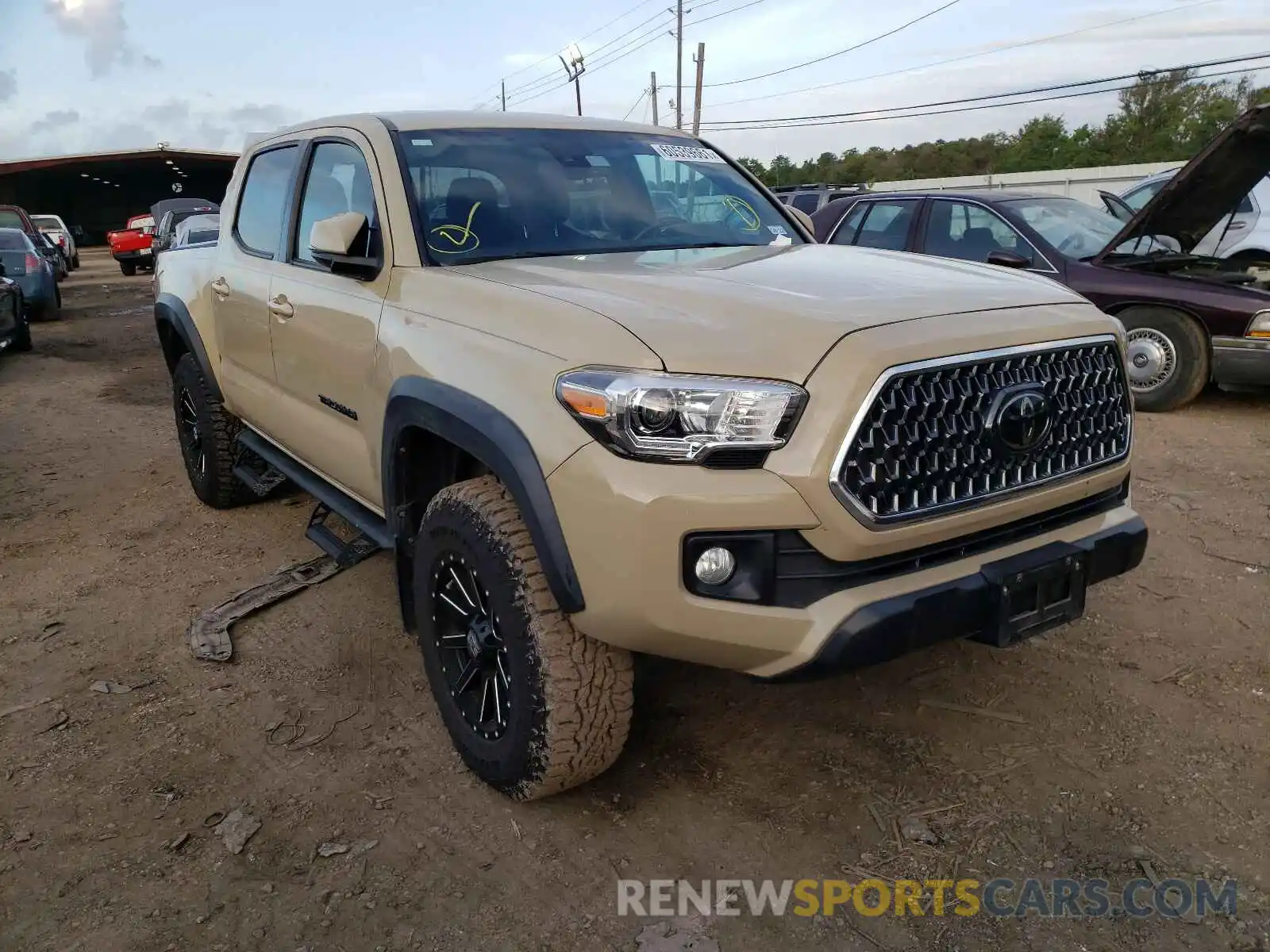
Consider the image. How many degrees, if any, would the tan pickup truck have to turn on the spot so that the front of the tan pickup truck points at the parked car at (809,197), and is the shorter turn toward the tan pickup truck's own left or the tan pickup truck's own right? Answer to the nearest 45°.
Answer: approximately 135° to the tan pickup truck's own left

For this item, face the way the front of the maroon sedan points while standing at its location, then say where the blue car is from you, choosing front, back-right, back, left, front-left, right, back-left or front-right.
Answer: back-right

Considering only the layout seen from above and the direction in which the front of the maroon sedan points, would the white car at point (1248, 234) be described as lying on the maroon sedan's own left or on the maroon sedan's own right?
on the maroon sedan's own left

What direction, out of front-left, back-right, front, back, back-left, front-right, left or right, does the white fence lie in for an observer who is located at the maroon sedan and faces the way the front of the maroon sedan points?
back-left

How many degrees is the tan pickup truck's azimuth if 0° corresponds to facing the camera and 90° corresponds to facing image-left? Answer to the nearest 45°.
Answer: approximately 315°

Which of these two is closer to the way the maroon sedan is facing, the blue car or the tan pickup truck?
the tan pickup truck

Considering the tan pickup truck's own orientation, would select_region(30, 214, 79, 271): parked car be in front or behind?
behind

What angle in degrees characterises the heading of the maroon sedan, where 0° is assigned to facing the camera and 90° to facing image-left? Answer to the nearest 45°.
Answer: approximately 315°

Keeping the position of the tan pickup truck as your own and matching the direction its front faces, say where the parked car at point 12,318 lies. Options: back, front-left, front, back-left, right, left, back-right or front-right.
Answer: back
